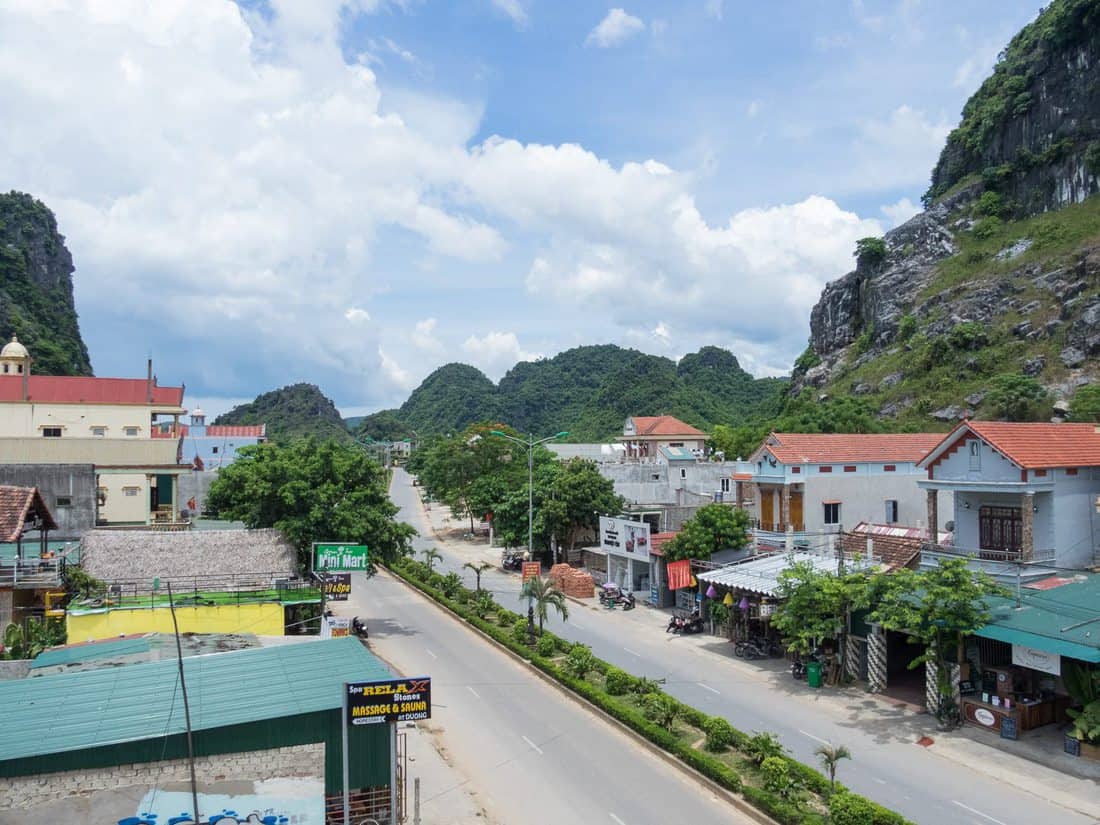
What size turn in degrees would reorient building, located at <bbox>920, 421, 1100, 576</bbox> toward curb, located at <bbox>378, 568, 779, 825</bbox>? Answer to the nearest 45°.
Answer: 0° — it already faces it

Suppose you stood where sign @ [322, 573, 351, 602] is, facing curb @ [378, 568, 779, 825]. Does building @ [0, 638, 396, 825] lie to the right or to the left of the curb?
right

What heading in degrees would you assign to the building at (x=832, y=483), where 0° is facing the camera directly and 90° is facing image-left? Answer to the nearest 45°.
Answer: approximately 45°

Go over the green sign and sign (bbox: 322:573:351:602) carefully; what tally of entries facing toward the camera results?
2

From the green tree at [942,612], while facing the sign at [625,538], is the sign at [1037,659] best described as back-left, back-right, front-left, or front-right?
back-right

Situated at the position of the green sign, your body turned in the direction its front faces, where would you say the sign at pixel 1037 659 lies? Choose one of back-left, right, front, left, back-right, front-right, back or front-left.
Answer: front-left

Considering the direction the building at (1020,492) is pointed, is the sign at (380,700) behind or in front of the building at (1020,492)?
in front

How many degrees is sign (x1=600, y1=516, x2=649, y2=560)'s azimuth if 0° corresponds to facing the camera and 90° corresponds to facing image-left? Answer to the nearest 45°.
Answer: approximately 45°

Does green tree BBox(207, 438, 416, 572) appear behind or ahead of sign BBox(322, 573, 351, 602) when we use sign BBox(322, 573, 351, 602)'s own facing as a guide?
behind

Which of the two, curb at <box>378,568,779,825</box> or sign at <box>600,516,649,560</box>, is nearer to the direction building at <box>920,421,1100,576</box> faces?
the curb

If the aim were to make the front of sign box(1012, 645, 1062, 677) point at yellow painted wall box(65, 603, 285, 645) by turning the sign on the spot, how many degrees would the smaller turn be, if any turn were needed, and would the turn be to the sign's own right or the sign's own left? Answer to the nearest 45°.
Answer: approximately 45° to the sign's own right

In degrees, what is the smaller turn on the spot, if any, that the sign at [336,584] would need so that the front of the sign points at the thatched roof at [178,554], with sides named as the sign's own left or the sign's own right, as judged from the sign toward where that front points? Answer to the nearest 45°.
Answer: approximately 90° to the sign's own right
